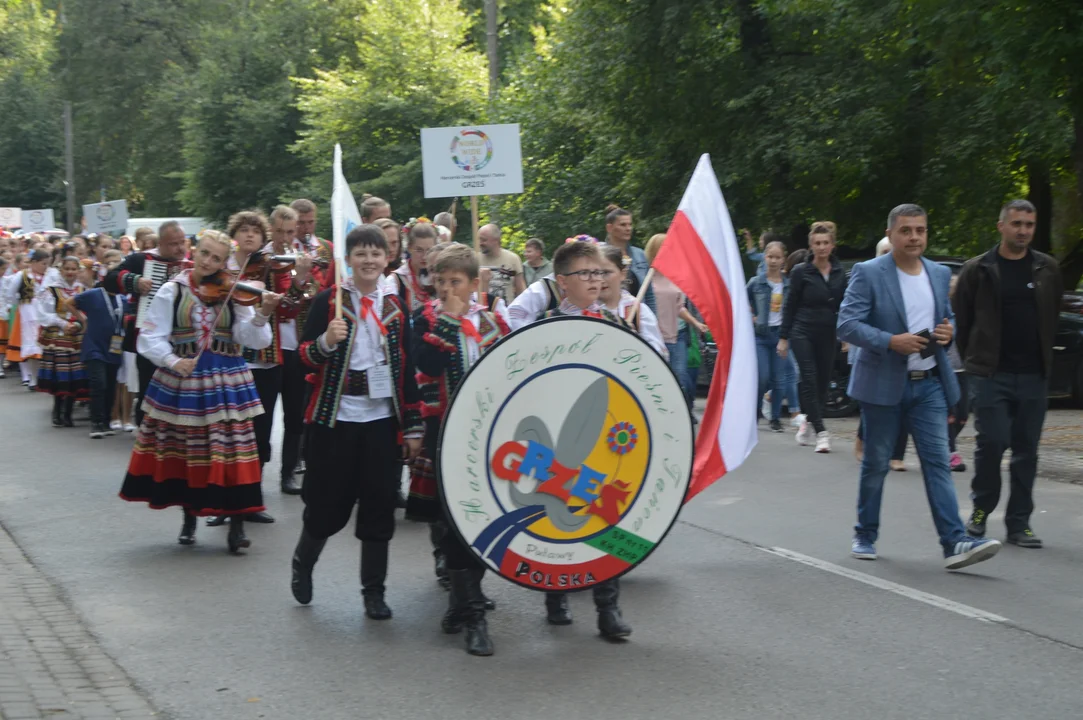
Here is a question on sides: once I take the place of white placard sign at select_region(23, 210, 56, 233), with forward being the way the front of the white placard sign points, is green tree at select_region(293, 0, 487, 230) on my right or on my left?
on my left

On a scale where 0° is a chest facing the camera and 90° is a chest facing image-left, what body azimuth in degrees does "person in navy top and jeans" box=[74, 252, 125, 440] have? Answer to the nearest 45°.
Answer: approximately 315°

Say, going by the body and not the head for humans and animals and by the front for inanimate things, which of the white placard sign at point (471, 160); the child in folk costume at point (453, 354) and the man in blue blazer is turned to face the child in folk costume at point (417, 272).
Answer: the white placard sign

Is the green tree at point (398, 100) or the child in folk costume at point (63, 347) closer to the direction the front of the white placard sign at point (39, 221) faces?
the child in folk costume

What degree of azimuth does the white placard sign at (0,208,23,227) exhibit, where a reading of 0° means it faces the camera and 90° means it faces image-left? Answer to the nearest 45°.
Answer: approximately 0°

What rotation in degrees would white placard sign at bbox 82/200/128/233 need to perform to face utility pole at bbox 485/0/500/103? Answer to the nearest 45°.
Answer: approximately 90° to its left

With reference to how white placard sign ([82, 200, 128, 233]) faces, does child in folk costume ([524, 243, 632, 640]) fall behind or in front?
in front
